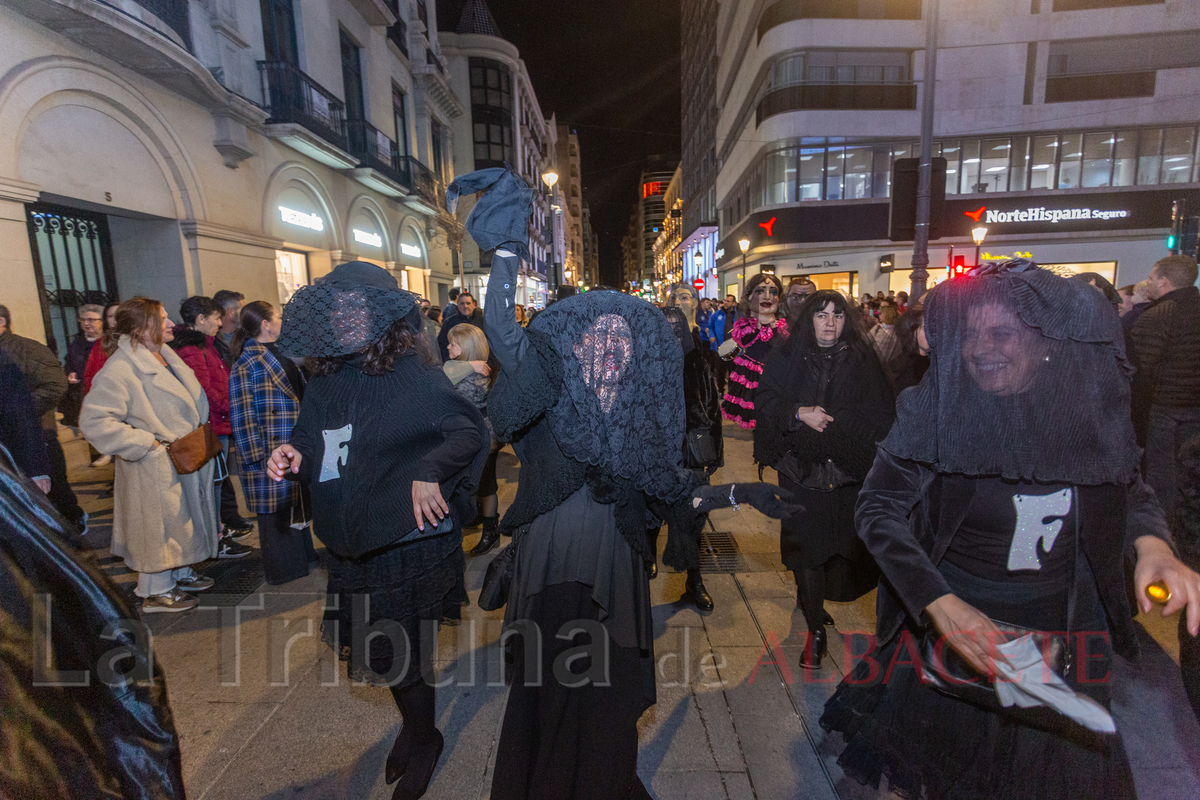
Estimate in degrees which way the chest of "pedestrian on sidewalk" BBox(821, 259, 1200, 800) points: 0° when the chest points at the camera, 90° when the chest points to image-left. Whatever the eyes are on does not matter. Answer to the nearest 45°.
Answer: approximately 0°

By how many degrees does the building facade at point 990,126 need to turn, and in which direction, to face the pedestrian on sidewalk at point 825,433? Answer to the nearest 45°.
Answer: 0° — it already faces them

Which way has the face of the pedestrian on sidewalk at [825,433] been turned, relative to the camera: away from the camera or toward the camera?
toward the camera

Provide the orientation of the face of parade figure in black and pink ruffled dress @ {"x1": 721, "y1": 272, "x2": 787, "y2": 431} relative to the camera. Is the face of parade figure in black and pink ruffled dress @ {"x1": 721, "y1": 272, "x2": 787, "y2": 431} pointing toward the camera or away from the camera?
toward the camera

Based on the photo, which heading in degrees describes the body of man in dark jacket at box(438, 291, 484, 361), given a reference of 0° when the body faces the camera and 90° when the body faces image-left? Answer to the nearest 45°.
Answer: approximately 0°

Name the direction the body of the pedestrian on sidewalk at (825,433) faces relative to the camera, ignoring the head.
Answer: toward the camera

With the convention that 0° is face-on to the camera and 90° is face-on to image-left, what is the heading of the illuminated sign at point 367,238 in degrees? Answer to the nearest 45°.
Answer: approximately 315°

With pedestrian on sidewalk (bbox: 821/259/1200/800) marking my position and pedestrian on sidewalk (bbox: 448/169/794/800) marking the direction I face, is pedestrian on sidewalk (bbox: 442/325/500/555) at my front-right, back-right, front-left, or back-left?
front-right

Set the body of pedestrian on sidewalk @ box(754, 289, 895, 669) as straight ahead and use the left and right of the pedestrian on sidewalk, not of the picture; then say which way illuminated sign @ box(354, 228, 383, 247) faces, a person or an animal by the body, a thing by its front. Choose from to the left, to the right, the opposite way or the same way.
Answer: to the left

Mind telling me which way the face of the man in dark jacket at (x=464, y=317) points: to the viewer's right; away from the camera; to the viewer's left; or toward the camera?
toward the camera

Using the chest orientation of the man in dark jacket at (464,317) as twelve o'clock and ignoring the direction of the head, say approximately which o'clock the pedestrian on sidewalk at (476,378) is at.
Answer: The pedestrian on sidewalk is roughly at 12 o'clock from the man in dark jacket.

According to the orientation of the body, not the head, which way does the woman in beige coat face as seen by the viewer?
to the viewer's right

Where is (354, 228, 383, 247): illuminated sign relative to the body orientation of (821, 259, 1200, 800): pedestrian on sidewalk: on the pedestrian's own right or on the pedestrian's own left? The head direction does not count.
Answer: on the pedestrian's own right

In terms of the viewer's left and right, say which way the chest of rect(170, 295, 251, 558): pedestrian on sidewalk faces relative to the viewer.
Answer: facing to the right of the viewer

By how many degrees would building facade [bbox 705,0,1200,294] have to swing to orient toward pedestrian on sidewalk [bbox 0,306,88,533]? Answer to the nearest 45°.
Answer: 0° — it already faces them
